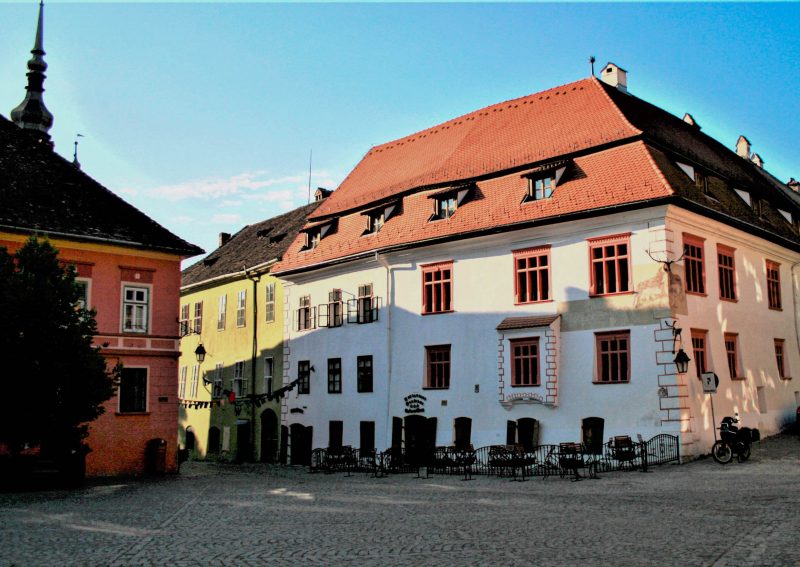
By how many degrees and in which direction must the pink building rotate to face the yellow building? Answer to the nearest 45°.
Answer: approximately 135° to its left

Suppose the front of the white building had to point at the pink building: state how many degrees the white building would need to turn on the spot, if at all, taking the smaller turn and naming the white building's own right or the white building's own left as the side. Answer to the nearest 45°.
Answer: approximately 45° to the white building's own right

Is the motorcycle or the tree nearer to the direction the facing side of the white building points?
the tree

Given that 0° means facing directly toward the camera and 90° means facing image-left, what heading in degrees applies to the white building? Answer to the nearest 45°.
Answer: approximately 45°

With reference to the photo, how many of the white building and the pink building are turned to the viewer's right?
0

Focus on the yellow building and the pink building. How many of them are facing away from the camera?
0

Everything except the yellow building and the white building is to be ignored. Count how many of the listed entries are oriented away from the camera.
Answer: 0

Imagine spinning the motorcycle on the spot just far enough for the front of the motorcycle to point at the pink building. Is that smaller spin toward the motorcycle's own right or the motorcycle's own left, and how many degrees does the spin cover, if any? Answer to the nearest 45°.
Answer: approximately 45° to the motorcycle's own right

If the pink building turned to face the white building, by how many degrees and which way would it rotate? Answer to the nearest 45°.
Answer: approximately 90° to its left

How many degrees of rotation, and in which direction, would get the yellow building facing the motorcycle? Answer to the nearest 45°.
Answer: approximately 90° to its left

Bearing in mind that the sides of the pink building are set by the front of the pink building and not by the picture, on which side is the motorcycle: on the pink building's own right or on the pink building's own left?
on the pink building's own left

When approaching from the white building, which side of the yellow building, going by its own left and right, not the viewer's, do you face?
left

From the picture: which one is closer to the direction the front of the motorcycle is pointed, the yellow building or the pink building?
the pink building
